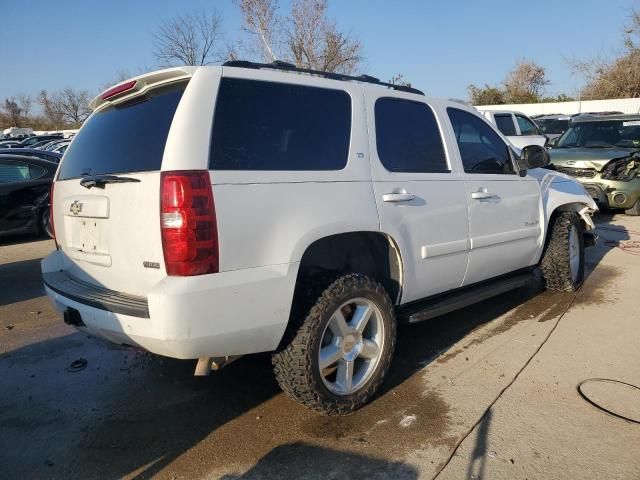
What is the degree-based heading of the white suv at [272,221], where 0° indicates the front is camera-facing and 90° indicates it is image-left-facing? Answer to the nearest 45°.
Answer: approximately 225°

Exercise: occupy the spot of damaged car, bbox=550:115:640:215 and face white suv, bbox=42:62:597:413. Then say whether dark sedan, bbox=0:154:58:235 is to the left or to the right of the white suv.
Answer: right

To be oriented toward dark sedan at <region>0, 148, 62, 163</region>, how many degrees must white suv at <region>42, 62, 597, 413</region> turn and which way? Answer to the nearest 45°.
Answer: approximately 90° to its left

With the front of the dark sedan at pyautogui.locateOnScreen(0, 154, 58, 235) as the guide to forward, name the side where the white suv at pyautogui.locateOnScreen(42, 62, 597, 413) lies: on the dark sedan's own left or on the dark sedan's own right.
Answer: on the dark sedan's own left

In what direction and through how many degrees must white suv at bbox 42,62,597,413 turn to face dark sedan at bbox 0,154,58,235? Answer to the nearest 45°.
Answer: approximately 90° to its left

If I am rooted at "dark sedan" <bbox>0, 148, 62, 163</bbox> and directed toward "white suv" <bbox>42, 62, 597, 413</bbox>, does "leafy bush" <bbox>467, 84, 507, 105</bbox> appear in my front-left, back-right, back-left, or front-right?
back-left

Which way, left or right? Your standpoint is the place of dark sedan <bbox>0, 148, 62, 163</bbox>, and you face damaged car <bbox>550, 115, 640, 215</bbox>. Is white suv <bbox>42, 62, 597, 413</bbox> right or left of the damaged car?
right

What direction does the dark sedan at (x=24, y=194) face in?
to the viewer's left

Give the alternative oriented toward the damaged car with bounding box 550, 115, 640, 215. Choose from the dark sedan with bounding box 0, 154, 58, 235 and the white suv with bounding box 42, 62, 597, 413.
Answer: the white suv

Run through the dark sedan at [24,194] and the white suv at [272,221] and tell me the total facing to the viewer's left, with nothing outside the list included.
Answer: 1

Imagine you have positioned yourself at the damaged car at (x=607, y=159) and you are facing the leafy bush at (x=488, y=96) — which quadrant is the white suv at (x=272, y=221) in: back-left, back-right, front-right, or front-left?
back-left

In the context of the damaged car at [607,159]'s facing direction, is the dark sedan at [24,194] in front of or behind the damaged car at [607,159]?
in front
